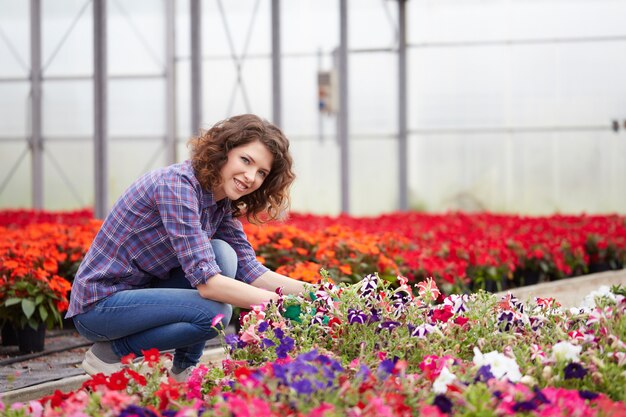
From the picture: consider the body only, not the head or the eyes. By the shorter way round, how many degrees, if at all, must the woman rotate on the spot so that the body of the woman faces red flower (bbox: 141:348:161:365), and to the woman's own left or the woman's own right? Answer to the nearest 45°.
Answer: approximately 90° to the woman's own right

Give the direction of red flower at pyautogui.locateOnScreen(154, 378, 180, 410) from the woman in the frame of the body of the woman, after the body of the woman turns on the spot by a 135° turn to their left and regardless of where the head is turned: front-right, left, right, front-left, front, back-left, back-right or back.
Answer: back-left

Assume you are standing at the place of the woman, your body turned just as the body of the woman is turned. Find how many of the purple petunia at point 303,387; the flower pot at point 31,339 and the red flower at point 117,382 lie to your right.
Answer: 2

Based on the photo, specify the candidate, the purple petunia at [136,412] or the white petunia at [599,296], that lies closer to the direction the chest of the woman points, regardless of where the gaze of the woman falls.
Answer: the white petunia

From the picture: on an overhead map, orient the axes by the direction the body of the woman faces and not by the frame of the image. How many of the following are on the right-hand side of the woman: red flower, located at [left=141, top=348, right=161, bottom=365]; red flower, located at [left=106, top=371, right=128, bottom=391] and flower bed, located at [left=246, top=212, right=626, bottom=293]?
2

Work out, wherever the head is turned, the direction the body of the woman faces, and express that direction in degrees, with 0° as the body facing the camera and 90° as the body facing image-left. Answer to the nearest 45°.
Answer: approximately 270°

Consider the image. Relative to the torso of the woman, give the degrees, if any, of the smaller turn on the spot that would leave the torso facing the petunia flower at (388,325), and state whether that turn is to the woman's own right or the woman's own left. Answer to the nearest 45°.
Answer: approximately 45° to the woman's own right

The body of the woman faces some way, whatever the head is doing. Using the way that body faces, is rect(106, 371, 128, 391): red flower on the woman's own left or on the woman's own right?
on the woman's own right

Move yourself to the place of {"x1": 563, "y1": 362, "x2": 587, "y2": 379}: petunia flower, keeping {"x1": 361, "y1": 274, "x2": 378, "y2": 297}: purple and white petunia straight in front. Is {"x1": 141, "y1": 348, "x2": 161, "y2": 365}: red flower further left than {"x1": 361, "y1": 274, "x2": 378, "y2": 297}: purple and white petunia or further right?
left

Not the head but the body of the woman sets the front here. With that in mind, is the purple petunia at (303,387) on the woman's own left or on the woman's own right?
on the woman's own right

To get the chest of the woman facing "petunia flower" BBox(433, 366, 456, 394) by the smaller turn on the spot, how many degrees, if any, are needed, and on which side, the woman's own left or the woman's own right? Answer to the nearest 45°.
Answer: approximately 45° to the woman's own right

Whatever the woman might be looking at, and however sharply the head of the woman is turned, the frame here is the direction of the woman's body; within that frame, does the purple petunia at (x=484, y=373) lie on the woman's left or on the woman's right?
on the woman's right

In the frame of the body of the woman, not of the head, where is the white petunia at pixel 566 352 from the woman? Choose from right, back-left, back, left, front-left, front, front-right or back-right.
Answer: front-right

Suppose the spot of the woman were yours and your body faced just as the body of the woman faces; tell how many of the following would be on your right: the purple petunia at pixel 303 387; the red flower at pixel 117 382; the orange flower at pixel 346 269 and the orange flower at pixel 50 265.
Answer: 2

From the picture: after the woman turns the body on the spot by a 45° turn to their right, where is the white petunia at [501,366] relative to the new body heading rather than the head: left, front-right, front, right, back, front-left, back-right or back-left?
front
